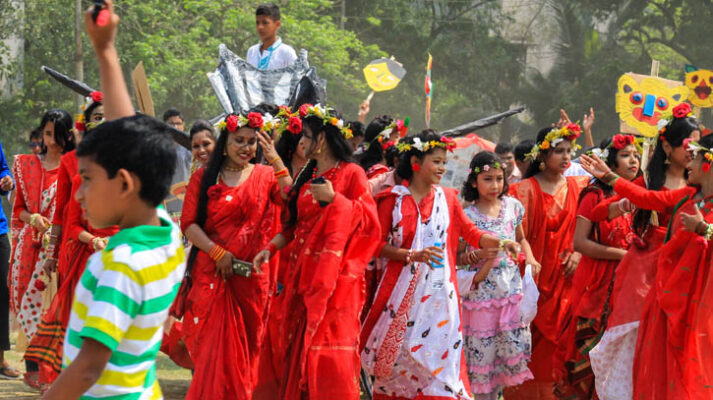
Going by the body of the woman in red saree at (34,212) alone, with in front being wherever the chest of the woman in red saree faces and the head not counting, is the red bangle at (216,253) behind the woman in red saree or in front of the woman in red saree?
in front

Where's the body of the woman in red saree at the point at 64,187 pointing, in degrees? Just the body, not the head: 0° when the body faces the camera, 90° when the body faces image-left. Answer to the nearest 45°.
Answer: approximately 315°

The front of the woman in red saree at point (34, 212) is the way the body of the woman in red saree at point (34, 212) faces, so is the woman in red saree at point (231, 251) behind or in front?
in front

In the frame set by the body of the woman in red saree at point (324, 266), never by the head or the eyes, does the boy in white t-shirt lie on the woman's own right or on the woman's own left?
on the woman's own right

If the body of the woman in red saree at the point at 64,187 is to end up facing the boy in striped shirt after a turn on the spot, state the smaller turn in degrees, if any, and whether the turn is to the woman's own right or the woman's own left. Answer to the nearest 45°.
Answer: approximately 45° to the woman's own right

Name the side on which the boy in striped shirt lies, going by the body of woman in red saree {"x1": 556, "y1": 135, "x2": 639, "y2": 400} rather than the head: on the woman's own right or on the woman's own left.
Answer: on the woman's own right
